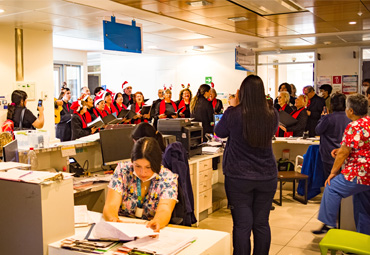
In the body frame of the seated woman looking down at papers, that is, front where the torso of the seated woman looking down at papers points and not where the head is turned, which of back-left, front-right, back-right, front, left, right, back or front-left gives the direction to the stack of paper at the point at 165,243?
front

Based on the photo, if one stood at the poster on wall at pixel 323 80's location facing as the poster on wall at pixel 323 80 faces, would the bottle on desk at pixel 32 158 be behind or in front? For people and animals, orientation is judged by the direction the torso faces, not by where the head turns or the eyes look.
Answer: in front

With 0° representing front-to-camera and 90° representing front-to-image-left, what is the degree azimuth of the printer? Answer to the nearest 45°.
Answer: approximately 315°

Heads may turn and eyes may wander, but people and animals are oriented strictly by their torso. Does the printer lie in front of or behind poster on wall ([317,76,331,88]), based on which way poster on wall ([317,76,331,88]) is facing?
in front

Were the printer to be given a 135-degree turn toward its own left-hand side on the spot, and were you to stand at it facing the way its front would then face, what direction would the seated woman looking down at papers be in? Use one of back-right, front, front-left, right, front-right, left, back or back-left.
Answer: back

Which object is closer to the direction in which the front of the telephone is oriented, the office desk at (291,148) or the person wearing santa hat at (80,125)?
the office desk

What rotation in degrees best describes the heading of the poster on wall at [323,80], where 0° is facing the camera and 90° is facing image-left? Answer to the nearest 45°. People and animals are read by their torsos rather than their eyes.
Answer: approximately 0°

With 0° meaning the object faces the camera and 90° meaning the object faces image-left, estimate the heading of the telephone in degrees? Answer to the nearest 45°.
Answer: approximately 315°

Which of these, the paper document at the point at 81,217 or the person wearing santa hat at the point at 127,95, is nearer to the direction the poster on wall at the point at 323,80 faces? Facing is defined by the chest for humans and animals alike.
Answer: the paper document

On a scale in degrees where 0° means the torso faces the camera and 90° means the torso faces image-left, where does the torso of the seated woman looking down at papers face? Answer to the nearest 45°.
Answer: approximately 0°

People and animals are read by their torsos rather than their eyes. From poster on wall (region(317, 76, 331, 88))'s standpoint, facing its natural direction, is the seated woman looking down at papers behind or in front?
in front

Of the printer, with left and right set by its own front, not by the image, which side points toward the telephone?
right

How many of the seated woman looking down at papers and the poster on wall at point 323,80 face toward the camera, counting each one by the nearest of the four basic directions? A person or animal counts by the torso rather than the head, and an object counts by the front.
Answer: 2
